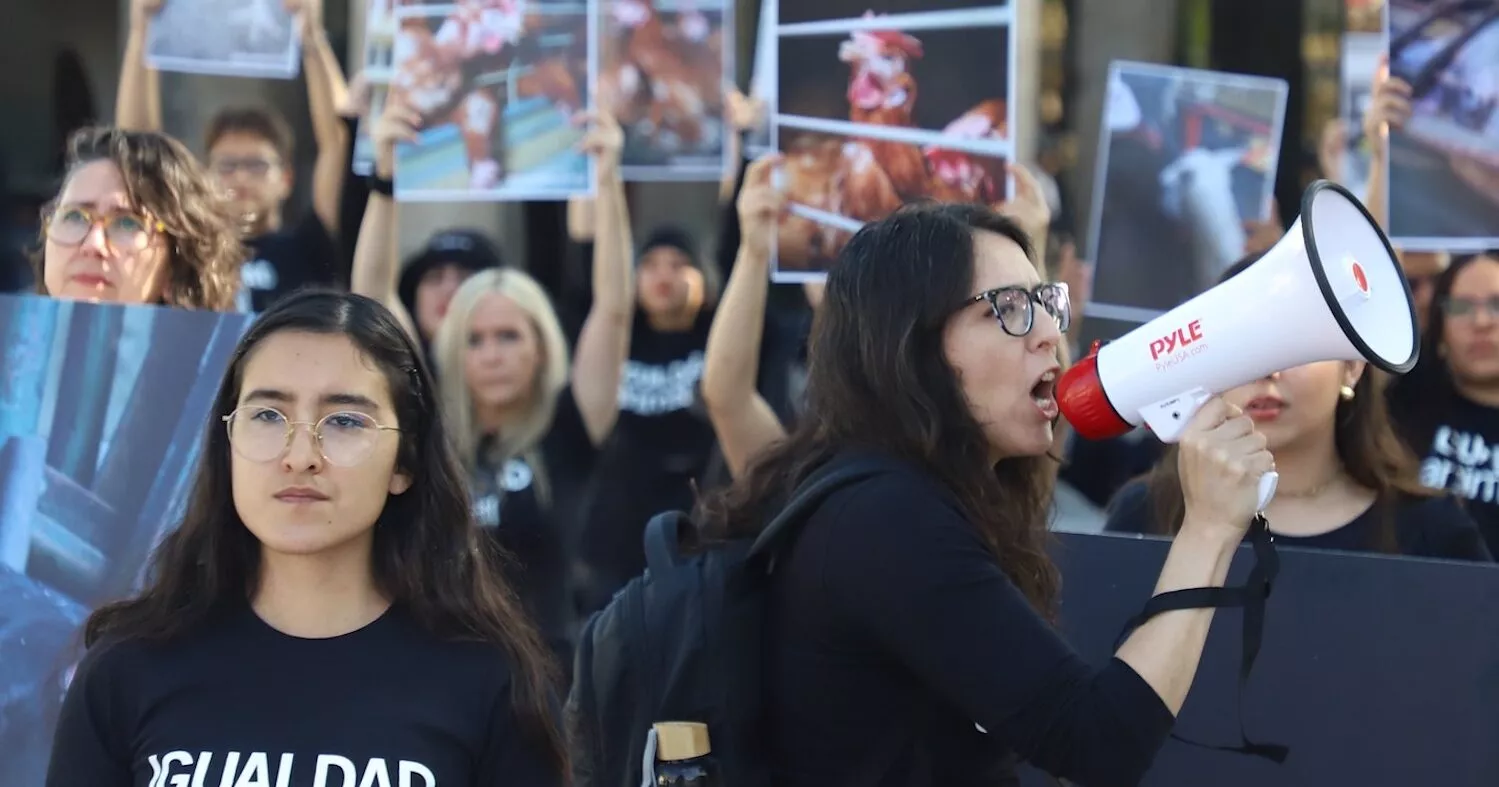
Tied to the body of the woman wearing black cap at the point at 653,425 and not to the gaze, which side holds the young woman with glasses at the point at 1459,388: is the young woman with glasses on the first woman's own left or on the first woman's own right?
on the first woman's own left

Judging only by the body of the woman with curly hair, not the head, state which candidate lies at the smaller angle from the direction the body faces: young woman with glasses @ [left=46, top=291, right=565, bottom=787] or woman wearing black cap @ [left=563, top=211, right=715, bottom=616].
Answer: the young woman with glasses

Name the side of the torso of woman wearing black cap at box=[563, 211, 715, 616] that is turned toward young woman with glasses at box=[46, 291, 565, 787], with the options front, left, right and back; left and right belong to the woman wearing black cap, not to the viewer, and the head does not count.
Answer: front

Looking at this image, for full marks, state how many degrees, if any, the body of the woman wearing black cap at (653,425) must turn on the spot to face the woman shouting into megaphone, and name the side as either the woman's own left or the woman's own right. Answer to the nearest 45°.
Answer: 0° — they already face them

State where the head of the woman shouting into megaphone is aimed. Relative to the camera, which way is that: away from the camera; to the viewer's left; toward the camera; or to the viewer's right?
to the viewer's right

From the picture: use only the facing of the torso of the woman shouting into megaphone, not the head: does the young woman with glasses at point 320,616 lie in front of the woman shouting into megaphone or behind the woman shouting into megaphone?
behind

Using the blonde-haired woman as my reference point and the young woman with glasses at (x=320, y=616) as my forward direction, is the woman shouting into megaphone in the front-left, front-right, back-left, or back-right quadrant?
front-left

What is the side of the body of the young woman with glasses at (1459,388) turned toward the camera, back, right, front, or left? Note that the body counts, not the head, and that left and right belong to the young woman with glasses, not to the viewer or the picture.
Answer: front

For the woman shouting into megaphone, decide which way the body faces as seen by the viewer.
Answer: to the viewer's right

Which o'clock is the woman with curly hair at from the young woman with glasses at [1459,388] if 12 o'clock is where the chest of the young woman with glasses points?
The woman with curly hair is roughly at 2 o'clock from the young woman with glasses.

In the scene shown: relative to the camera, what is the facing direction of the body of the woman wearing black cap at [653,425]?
toward the camera

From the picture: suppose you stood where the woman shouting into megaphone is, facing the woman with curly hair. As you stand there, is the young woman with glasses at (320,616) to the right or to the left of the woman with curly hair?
left

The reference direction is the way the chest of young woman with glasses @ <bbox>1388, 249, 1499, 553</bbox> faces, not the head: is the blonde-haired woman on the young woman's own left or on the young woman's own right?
on the young woman's own right
